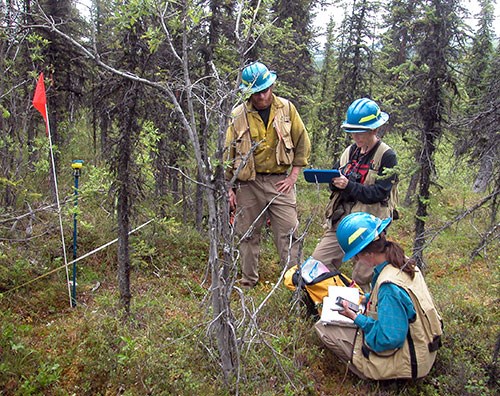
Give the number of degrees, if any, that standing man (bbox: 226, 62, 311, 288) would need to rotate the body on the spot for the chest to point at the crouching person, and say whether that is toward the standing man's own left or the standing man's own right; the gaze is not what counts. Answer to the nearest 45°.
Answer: approximately 45° to the standing man's own left

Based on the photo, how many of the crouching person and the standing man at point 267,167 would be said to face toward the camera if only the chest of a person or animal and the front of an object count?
1

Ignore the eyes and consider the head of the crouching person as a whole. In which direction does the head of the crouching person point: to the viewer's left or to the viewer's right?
to the viewer's left

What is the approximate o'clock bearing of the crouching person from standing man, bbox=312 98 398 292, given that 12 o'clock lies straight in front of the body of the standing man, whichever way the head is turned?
The crouching person is roughly at 10 o'clock from the standing man.

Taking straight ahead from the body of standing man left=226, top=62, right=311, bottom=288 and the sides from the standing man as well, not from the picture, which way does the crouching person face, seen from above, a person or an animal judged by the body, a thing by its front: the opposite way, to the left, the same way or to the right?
to the right

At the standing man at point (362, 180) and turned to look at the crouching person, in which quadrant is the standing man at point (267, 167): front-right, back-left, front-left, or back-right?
back-right

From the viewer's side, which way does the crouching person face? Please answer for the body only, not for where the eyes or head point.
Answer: to the viewer's left

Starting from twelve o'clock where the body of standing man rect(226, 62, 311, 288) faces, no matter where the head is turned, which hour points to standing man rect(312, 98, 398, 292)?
standing man rect(312, 98, 398, 292) is roughly at 10 o'clock from standing man rect(226, 62, 311, 288).
